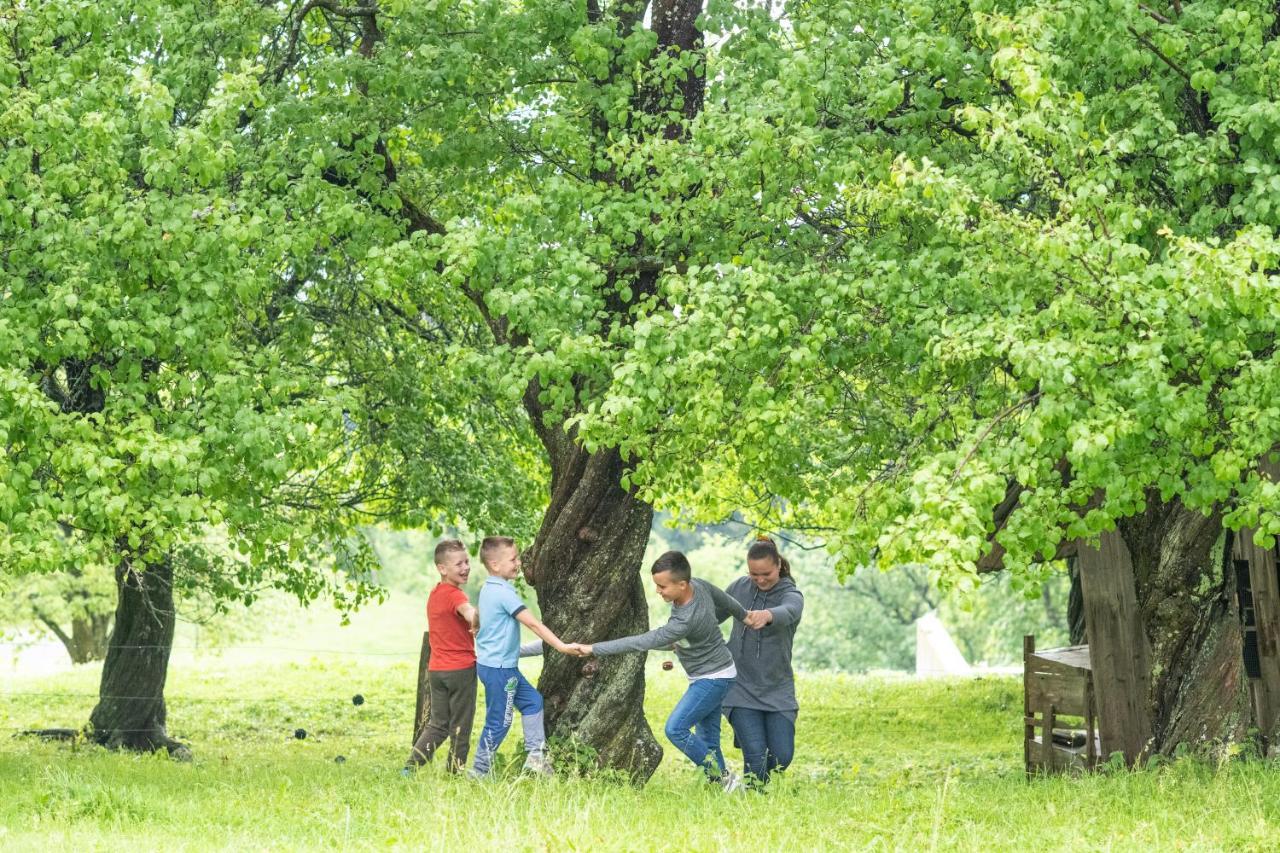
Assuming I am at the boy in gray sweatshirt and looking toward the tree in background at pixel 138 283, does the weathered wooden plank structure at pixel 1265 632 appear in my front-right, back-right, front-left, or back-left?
back-right

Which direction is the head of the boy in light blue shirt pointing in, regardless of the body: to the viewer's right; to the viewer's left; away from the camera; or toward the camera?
to the viewer's right

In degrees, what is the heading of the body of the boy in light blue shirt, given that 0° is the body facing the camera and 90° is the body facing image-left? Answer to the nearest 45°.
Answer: approximately 270°

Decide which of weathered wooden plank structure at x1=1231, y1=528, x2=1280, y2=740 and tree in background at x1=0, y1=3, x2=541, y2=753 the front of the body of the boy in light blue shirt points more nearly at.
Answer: the weathered wooden plank structure

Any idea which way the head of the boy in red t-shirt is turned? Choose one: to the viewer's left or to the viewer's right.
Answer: to the viewer's right

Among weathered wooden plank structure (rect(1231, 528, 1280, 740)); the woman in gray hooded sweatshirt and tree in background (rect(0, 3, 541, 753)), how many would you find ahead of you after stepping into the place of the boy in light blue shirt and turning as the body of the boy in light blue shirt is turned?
2

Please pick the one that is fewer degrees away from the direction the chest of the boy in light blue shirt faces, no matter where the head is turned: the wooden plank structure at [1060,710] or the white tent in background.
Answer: the wooden plank structure

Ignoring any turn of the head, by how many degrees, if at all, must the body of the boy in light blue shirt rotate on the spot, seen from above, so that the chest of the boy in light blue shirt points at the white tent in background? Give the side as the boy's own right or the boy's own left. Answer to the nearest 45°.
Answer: approximately 90° to the boy's own left

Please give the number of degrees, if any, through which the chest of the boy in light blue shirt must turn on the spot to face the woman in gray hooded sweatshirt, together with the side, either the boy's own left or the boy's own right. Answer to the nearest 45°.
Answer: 0° — they already face them

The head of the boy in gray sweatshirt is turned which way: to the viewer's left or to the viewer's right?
to the viewer's left

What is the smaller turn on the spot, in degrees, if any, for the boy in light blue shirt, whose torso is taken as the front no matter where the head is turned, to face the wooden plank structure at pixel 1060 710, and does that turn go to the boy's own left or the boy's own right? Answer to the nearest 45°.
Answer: approximately 45° to the boy's own left
